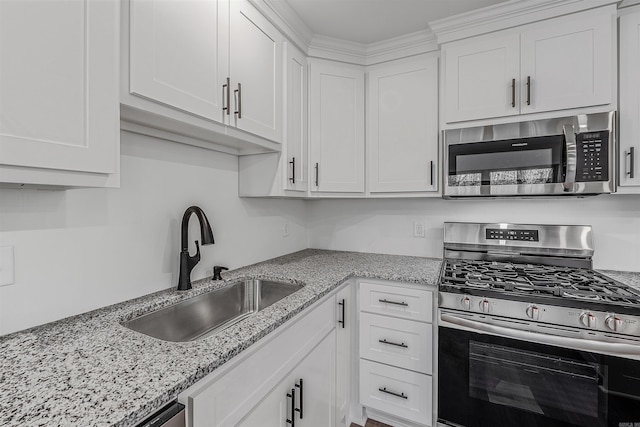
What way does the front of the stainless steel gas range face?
toward the camera

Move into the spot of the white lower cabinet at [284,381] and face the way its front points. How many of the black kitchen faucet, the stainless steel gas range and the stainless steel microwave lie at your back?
1

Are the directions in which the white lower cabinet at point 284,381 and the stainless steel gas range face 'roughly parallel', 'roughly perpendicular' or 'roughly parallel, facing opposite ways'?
roughly perpendicular

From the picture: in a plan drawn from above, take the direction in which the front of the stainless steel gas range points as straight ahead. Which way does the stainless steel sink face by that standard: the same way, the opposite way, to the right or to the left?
to the left

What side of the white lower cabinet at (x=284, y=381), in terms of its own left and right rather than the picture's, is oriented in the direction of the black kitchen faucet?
back

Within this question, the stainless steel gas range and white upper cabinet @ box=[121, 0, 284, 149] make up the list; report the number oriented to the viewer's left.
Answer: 0

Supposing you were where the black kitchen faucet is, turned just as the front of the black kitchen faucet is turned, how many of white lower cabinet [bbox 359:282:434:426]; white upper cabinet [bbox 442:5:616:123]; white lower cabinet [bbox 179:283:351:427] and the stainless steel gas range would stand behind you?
0

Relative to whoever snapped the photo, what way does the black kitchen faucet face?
facing the viewer and to the right of the viewer

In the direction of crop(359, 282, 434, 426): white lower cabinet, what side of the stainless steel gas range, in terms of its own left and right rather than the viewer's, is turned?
right

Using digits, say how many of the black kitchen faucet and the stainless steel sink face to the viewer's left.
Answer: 0

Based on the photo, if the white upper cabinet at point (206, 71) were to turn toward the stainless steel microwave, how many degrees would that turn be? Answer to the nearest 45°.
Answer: approximately 45° to its left

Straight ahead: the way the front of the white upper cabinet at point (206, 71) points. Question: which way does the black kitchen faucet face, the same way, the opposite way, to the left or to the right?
the same way

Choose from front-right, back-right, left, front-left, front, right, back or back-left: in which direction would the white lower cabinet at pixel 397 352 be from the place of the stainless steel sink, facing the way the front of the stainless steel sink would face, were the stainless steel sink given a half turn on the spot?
back-right

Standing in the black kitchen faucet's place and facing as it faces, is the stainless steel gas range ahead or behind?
ahead

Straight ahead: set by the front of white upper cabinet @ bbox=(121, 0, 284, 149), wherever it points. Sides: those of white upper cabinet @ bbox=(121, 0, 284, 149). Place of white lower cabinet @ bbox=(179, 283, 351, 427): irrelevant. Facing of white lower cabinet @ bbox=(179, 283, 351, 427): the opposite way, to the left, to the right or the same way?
the same way
